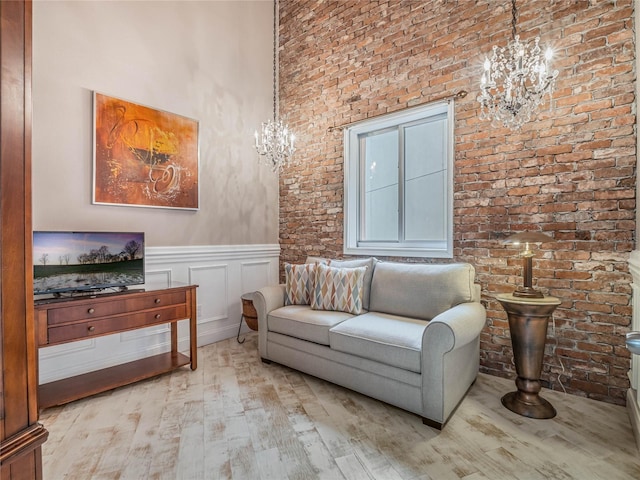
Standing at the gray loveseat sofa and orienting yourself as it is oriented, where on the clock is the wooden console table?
The wooden console table is roughly at 1 o'clock from the gray loveseat sofa.

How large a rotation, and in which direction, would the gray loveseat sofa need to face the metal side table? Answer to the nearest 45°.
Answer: approximately 135° to its left

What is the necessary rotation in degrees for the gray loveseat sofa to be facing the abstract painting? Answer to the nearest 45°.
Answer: approximately 45° to its right

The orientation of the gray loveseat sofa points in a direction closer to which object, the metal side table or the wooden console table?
the wooden console table

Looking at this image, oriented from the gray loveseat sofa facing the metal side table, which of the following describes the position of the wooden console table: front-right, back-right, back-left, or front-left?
back-right

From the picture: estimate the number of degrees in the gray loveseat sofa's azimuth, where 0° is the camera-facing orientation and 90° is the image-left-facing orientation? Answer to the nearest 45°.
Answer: approximately 45°

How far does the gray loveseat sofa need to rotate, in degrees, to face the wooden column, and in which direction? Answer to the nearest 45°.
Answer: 0° — it already faces it
